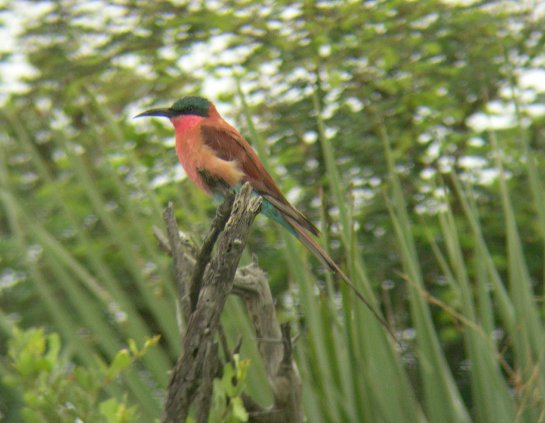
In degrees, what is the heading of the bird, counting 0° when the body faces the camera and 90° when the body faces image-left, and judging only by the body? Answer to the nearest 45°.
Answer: approximately 90°
